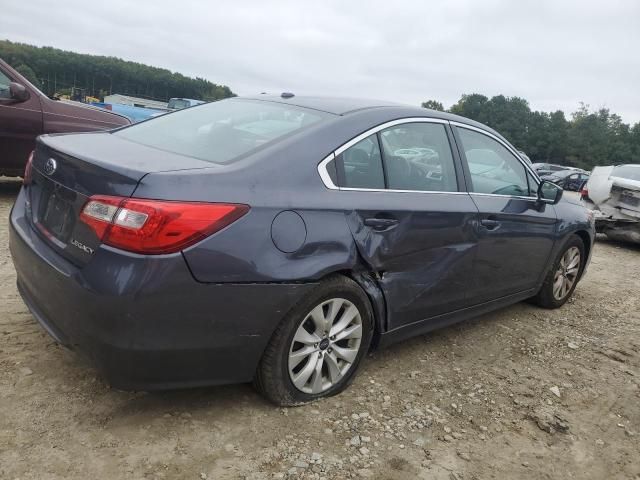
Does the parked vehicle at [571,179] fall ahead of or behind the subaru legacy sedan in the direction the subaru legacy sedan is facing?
ahead

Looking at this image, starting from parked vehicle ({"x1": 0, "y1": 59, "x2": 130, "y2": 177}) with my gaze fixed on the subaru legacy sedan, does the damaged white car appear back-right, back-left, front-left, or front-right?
front-left

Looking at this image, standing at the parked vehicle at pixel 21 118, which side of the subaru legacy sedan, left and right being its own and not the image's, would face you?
left

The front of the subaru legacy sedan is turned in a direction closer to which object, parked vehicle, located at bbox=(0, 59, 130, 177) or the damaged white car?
the damaged white car

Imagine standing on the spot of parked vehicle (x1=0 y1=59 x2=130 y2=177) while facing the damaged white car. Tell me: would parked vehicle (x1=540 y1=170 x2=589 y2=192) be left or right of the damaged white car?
left

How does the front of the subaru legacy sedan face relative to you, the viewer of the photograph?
facing away from the viewer and to the right of the viewer

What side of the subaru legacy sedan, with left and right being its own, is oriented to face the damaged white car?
front
